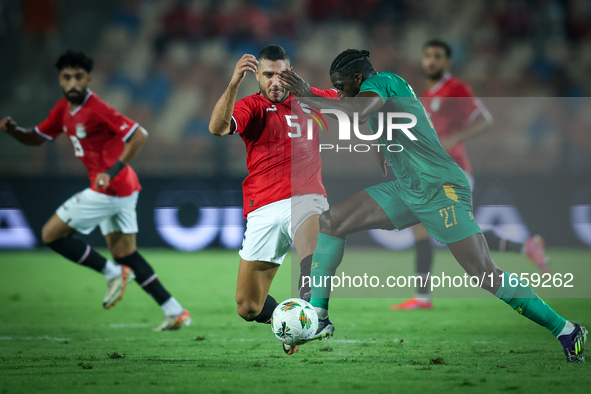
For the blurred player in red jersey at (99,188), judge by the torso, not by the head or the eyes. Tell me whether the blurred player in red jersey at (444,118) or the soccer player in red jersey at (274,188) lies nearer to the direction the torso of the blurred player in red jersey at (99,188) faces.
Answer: the soccer player in red jersey

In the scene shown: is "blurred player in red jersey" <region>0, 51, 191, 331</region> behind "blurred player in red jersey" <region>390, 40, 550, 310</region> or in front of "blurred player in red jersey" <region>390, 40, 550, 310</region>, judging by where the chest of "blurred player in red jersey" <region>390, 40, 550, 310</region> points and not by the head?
in front

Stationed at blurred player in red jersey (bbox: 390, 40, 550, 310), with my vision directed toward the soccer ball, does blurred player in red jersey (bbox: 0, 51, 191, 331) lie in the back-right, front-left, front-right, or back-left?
front-right

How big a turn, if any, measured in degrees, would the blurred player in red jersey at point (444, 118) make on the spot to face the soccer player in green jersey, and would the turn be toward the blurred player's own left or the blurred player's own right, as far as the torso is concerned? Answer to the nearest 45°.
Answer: approximately 45° to the blurred player's own left

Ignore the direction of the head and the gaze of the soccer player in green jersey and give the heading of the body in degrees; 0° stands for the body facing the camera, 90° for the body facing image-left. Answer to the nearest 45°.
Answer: approximately 90°

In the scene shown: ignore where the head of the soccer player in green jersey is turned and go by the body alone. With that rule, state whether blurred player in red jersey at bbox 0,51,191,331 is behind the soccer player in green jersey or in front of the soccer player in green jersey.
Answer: in front

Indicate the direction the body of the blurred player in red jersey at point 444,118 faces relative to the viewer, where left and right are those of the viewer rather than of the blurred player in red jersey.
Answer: facing the viewer and to the left of the viewer

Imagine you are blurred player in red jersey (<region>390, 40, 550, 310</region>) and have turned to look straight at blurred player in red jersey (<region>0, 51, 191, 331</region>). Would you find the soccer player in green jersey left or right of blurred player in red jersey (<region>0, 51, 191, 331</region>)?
left

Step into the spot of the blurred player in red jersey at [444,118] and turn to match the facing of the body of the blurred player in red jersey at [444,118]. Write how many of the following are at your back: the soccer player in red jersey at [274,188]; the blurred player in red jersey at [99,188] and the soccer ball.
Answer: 0

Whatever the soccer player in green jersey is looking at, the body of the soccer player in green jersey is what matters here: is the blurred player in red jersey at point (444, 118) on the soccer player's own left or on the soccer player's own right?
on the soccer player's own right

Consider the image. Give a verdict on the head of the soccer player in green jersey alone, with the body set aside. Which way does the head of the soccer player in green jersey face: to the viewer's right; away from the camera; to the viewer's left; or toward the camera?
to the viewer's left

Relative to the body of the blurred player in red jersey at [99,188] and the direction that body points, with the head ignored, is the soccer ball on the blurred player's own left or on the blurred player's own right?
on the blurred player's own left

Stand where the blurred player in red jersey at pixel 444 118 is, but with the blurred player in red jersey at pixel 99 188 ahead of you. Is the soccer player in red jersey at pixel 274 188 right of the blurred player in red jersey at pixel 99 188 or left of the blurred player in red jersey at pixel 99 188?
left
